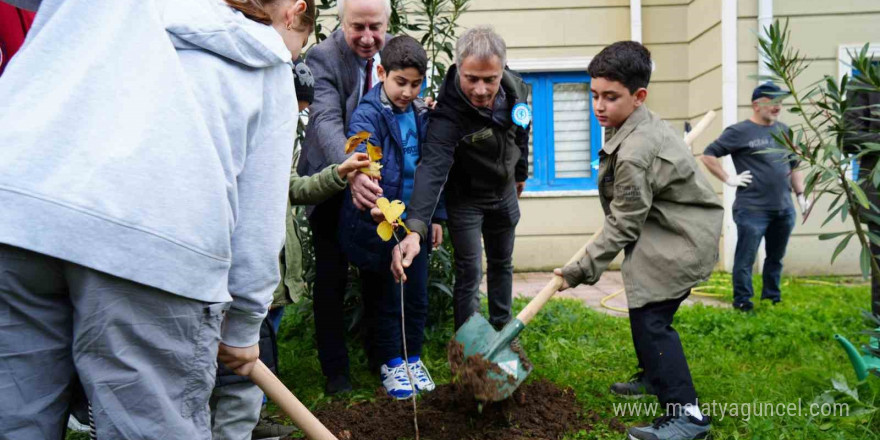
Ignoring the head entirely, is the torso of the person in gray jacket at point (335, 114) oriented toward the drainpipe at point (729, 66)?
no

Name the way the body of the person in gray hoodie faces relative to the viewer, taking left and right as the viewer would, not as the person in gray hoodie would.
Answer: facing away from the viewer and to the right of the viewer

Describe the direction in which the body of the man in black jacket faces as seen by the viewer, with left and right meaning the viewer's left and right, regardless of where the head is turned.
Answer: facing the viewer

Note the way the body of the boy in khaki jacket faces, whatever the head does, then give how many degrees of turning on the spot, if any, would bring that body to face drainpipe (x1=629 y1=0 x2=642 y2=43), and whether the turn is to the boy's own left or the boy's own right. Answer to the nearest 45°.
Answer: approximately 90° to the boy's own right

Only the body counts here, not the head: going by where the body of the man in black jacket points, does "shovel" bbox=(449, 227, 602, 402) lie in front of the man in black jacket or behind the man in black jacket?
in front

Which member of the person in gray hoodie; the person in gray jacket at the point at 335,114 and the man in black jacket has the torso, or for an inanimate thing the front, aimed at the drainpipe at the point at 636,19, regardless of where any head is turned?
the person in gray hoodie

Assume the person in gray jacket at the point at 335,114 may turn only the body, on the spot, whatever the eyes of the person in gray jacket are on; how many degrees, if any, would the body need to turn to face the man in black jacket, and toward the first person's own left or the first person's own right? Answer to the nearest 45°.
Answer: approximately 45° to the first person's own left

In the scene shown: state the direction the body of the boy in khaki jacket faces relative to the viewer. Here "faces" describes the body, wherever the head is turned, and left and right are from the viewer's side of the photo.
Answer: facing to the left of the viewer

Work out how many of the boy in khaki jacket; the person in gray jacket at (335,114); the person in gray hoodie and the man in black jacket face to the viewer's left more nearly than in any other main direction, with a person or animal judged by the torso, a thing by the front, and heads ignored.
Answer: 1

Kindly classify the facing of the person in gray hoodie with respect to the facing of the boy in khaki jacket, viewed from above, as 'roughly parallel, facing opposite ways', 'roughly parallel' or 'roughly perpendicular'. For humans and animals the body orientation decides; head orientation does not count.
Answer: roughly perpendicular

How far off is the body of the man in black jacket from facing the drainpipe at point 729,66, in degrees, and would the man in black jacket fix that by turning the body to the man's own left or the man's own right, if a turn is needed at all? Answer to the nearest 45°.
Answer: approximately 135° to the man's own left

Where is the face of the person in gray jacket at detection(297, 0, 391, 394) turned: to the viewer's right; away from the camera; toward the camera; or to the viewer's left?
toward the camera

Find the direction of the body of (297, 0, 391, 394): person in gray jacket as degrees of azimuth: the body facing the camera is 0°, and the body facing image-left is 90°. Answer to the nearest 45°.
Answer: approximately 315°

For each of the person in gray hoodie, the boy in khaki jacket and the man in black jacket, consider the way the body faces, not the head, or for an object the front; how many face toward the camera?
1

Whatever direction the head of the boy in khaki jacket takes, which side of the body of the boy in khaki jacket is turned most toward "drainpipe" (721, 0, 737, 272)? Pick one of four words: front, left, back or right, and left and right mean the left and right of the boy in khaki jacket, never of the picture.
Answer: right

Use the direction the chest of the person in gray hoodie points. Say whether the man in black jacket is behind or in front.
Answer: in front

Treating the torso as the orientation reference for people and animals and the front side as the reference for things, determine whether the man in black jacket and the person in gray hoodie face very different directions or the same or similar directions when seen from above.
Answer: very different directions

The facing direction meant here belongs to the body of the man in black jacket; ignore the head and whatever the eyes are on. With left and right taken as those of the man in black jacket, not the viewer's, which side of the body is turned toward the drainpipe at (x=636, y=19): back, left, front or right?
back
